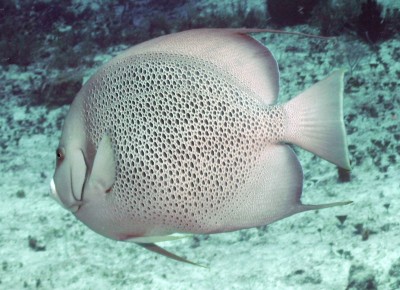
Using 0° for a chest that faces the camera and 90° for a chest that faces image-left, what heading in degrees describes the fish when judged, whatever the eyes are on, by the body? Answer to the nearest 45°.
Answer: approximately 90°
